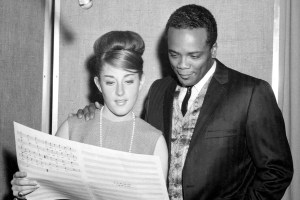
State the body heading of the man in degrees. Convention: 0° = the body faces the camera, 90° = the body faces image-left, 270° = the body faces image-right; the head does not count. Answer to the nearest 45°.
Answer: approximately 45°

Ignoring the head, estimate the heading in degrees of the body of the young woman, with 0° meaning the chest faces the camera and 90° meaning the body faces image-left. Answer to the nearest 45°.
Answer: approximately 0°
